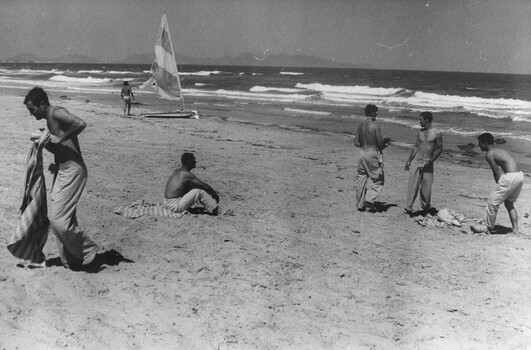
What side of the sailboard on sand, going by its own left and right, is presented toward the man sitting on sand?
right

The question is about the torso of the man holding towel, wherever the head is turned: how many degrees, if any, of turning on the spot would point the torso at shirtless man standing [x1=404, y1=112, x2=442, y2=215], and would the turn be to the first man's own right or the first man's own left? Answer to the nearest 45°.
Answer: approximately 180°

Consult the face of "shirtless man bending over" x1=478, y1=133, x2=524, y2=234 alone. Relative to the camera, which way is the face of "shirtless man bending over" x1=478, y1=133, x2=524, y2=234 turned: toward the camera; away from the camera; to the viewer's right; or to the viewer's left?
to the viewer's left

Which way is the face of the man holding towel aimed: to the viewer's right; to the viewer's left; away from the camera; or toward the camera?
to the viewer's left

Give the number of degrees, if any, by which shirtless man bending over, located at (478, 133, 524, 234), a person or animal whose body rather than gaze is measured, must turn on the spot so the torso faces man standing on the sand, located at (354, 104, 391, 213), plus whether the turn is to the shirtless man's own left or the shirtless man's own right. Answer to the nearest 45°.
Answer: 0° — they already face them

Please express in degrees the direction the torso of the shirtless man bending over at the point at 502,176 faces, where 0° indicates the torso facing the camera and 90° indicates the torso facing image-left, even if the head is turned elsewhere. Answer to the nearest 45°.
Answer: approximately 90°

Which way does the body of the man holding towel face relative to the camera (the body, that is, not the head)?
to the viewer's left

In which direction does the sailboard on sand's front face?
to the viewer's right

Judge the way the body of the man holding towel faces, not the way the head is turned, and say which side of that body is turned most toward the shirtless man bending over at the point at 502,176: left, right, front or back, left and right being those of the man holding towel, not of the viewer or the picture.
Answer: back
